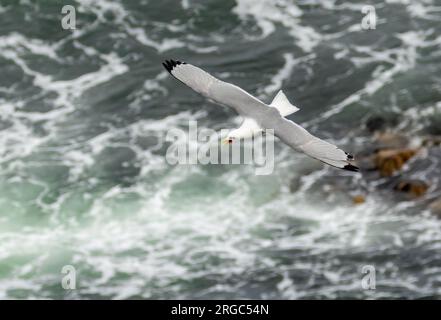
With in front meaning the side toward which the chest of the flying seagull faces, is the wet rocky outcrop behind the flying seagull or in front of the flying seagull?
behind

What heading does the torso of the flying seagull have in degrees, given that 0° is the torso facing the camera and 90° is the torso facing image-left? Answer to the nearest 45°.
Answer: approximately 45°
